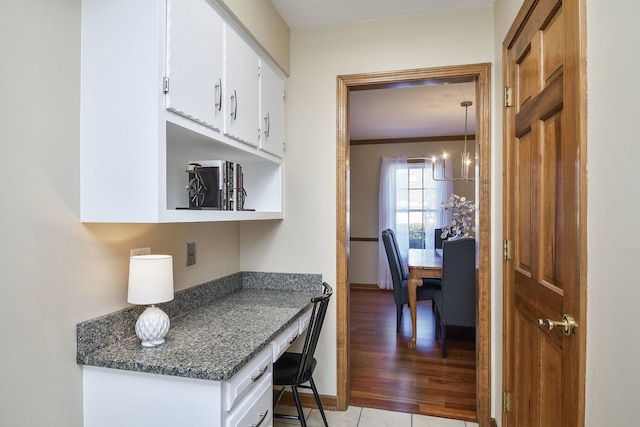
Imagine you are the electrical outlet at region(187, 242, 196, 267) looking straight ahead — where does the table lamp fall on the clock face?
The table lamp is roughly at 2 o'clock from the electrical outlet.

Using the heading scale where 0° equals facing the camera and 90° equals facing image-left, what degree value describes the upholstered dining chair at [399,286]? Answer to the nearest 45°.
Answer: approximately 270°

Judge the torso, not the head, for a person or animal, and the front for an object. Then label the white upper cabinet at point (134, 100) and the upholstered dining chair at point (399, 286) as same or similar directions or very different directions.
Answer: same or similar directions

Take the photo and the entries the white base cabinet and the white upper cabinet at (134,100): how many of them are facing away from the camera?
0

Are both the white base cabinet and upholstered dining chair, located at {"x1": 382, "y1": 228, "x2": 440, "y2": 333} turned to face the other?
no

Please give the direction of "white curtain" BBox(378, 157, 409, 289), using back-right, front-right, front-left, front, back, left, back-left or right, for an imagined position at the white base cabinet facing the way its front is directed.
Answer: left

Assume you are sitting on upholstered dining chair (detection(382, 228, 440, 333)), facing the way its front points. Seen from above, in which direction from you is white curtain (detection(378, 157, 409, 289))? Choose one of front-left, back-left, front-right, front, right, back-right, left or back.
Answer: left

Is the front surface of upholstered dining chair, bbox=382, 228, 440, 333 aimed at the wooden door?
no

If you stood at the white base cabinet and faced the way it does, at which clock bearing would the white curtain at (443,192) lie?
The white curtain is roughly at 9 o'clock from the white base cabinet.

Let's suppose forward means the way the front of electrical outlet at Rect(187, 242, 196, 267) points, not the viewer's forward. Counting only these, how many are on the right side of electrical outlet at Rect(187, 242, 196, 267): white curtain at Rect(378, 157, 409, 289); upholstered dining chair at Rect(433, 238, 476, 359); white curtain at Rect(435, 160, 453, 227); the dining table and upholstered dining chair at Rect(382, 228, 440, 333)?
0

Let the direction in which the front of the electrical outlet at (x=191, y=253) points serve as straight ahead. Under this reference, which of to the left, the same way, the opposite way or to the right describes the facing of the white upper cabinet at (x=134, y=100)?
the same way

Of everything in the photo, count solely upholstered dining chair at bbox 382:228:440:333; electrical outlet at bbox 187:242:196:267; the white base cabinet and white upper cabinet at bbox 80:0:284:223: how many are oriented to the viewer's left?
0

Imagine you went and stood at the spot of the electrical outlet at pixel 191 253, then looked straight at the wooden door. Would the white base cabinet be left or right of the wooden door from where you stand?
right

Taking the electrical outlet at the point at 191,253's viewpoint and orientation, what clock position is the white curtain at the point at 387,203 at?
The white curtain is roughly at 9 o'clock from the electrical outlet.

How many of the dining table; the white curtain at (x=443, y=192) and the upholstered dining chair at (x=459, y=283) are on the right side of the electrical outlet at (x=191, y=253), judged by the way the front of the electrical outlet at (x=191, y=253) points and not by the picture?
0

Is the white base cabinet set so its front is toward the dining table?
no

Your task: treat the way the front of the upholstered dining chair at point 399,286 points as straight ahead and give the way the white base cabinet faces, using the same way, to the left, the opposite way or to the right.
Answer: the same way

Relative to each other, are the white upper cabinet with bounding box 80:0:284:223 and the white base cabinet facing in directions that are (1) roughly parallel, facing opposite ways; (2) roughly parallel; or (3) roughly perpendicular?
roughly parallel

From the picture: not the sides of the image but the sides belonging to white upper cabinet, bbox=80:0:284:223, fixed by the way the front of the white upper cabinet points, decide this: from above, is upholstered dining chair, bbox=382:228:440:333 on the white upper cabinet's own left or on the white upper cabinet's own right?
on the white upper cabinet's own left

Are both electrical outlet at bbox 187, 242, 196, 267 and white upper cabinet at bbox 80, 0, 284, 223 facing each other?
no
